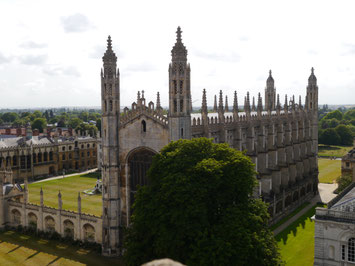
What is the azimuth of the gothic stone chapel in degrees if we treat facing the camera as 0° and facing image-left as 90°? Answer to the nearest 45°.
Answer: approximately 45°

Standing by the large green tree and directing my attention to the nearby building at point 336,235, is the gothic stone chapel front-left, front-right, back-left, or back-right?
back-left

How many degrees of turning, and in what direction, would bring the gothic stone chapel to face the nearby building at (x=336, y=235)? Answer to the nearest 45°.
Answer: approximately 90° to its left
